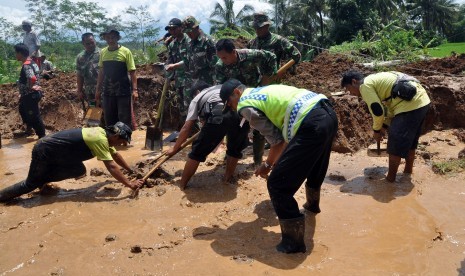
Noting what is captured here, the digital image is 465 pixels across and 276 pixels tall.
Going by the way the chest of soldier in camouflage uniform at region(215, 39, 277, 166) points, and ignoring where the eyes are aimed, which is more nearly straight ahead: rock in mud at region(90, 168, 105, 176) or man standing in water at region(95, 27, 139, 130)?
the rock in mud

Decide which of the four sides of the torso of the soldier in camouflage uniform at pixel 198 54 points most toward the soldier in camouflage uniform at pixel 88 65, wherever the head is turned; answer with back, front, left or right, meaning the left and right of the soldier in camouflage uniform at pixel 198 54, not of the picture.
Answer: right

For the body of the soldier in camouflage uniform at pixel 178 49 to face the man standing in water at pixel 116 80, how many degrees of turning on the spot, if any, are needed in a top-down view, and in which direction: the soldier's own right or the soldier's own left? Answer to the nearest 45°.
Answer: approximately 45° to the soldier's own right

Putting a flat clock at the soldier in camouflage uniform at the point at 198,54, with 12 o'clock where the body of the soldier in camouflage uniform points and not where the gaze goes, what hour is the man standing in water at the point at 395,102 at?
The man standing in water is roughly at 9 o'clock from the soldier in camouflage uniform.

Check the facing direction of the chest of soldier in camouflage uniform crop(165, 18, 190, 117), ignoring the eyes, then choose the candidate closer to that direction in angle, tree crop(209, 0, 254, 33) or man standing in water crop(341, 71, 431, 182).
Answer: the man standing in water

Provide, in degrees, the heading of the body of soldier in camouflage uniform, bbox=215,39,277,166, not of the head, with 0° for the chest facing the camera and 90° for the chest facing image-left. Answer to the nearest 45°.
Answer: approximately 45°

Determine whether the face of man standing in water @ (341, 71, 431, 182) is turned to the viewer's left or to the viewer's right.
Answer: to the viewer's left

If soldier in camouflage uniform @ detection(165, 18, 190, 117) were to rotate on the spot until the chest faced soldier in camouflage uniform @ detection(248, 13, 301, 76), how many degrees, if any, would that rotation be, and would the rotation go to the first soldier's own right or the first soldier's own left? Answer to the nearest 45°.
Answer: approximately 90° to the first soldier's own left
